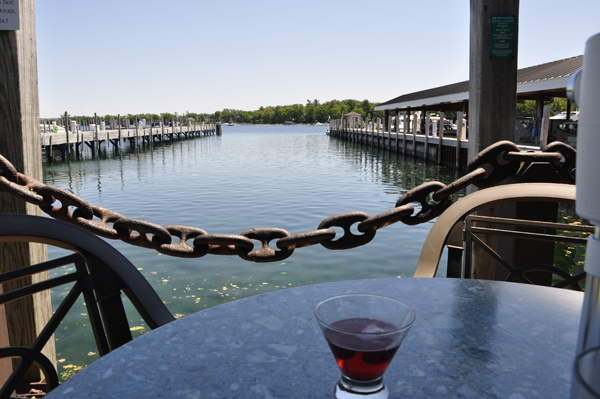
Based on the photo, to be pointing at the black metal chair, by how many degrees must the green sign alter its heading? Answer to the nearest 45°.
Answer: approximately 45° to its right

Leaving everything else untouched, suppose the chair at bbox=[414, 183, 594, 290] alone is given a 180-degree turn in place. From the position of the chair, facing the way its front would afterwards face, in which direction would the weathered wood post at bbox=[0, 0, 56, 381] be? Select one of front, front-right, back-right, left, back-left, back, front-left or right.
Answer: back-left

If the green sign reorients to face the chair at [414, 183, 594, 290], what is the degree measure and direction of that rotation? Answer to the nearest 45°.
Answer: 0° — it already faces it

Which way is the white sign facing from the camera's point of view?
toward the camera

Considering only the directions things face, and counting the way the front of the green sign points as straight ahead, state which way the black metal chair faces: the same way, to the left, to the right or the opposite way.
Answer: to the left

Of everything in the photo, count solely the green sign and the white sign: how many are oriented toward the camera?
2

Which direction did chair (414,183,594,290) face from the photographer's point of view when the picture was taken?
facing the viewer and to the left of the viewer

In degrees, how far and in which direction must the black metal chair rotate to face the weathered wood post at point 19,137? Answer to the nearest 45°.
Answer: approximately 135° to its left

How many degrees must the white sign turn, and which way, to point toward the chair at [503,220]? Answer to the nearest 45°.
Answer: approximately 45° to its left

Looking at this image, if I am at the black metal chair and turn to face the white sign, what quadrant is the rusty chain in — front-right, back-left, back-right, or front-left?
front-right

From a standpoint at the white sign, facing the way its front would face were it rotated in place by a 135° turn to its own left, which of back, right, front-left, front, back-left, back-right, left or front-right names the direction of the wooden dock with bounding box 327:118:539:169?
front

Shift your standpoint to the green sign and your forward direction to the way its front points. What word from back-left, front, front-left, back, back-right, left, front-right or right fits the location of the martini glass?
front

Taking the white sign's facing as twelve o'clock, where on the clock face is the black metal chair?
The black metal chair is roughly at 12 o'clock from the white sign.

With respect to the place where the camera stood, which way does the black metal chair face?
facing the viewer and to the right of the viewer

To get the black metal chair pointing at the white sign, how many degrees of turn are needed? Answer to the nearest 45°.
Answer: approximately 135° to its left

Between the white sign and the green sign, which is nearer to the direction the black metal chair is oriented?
the green sign
